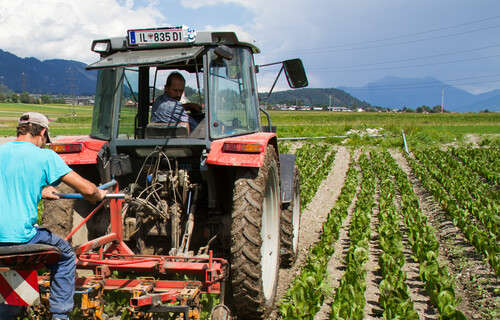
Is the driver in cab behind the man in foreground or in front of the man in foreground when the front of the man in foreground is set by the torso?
in front

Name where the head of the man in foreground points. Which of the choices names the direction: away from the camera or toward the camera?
away from the camera

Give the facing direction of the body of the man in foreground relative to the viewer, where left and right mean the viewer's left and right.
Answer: facing away from the viewer and to the right of the viewer

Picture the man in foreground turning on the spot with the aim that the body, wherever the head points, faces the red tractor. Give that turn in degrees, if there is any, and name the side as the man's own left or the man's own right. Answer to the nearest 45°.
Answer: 0° — they already face it
